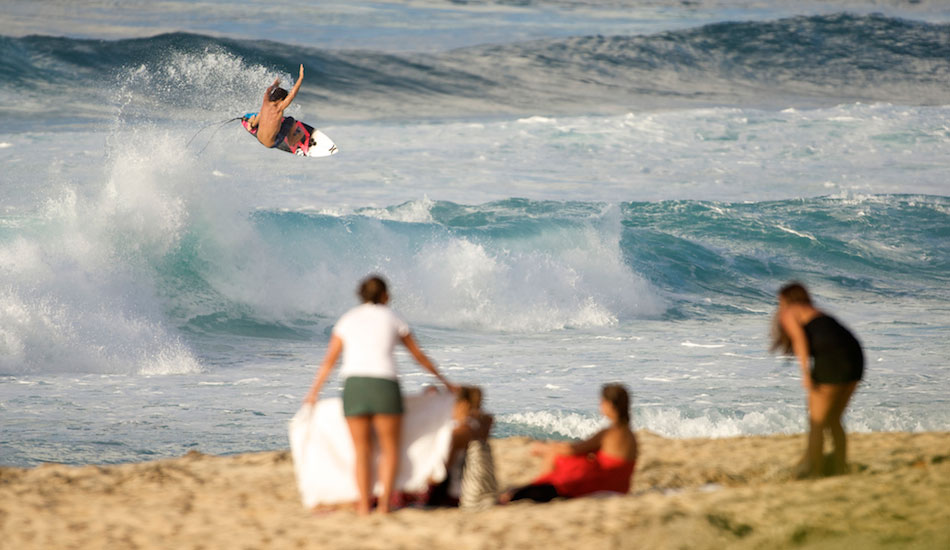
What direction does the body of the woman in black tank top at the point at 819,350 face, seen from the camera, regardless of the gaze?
to the viewer's left

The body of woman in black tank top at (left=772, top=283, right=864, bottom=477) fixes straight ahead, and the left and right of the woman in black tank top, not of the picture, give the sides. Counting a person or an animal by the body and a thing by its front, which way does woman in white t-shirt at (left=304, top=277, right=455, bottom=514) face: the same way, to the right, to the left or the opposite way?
to the right

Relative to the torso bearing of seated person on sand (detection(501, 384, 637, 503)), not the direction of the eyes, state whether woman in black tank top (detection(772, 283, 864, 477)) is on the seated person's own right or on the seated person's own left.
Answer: on the seated person's own right

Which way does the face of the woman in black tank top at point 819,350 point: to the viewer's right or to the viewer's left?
to the viewer's left

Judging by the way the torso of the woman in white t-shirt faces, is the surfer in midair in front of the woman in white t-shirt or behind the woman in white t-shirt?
in front

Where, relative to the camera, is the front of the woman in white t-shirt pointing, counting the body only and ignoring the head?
away from the camera

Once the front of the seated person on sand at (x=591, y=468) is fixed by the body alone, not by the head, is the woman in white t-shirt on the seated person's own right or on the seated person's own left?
on the seated person's own left

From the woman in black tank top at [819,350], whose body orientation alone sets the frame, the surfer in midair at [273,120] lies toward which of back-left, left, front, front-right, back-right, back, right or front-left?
front-right
